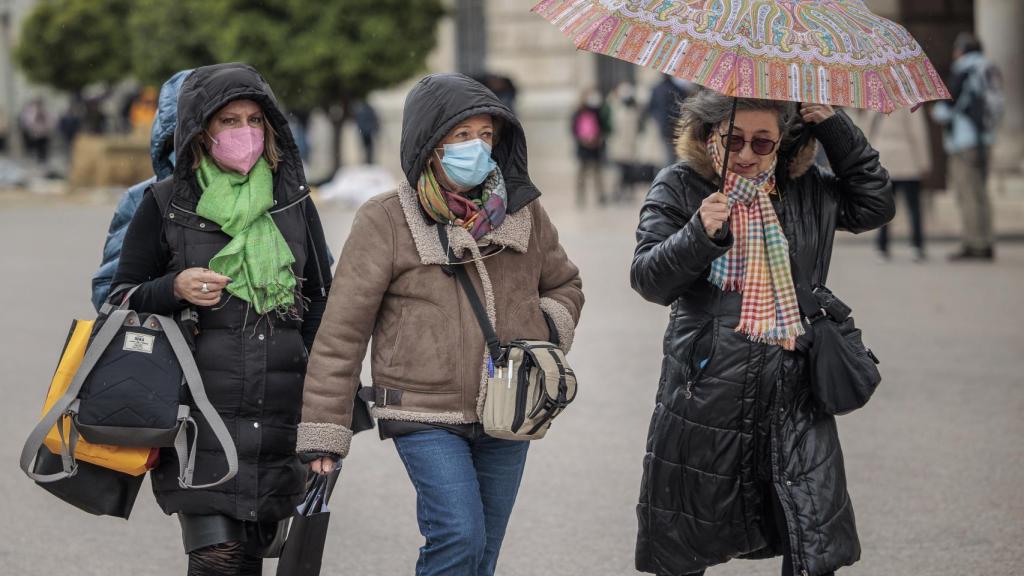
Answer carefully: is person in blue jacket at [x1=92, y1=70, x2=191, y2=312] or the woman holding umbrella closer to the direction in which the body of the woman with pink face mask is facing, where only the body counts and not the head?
the woman holding umbrella

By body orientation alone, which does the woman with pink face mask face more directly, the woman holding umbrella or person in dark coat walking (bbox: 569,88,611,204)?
the woman holding umbrella

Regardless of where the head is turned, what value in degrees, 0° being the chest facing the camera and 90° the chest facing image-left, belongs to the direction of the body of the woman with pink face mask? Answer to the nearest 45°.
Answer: approximately 0°

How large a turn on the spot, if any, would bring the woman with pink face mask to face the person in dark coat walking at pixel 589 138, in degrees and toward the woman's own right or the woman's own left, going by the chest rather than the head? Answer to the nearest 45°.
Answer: approximately 180°

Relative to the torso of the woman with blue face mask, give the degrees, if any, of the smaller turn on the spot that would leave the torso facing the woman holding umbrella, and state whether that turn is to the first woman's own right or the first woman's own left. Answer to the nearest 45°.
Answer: approximately 45° to the first woman's own left

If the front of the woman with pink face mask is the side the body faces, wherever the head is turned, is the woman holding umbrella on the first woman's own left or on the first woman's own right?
on the first woman's own left

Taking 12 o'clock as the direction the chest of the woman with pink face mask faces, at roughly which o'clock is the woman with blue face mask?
The woman with blue face mask is roughly at 10 o'clock from the woman with pink face mask.
